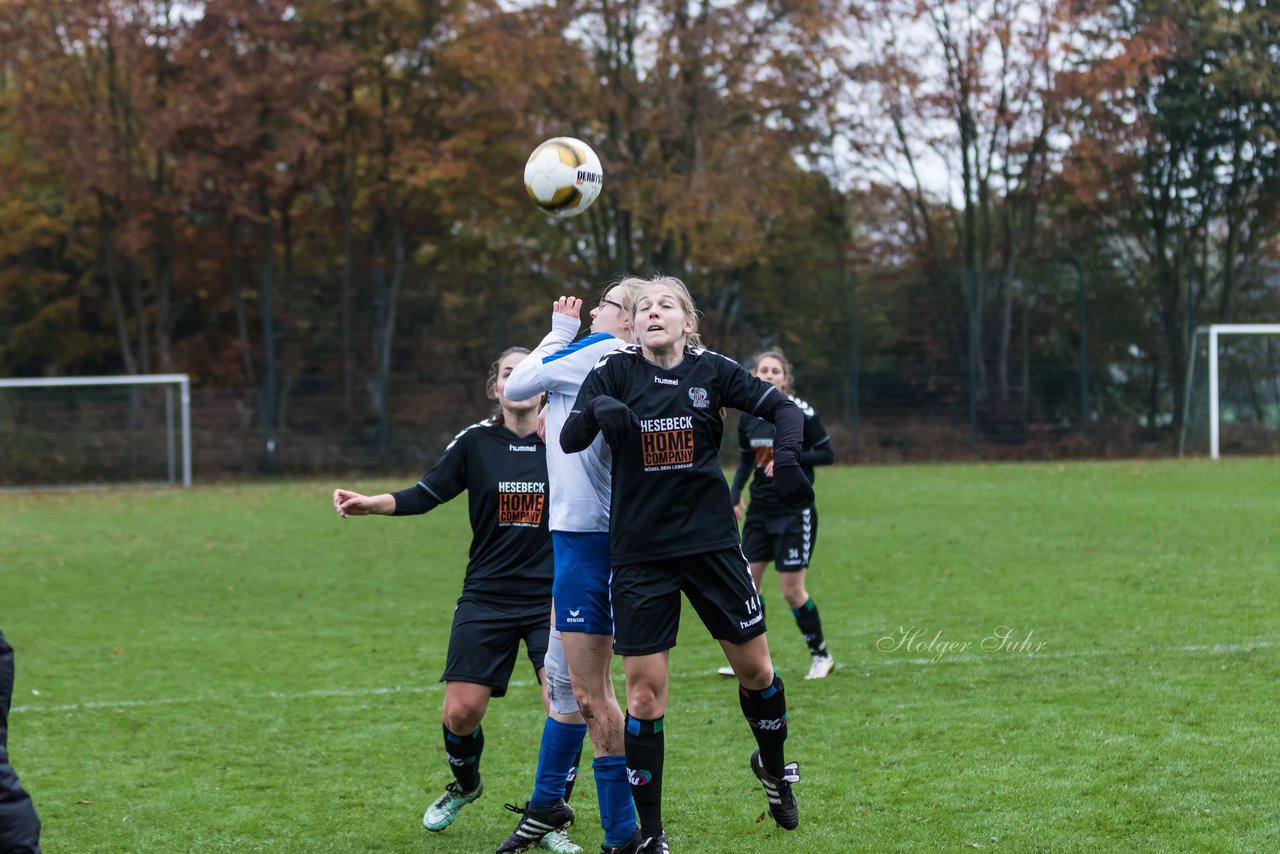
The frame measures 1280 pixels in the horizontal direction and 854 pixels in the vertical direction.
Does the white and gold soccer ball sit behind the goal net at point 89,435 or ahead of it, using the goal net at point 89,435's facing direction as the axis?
ahead

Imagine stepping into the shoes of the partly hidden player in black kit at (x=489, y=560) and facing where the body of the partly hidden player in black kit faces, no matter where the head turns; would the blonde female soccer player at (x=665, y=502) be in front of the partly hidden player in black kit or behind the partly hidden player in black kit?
in front

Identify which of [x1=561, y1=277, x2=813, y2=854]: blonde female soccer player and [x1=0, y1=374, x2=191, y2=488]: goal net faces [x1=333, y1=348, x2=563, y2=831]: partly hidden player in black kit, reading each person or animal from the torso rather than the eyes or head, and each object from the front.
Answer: the goal net

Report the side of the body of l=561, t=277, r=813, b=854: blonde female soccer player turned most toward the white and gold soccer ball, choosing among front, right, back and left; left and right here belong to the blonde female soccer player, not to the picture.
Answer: right

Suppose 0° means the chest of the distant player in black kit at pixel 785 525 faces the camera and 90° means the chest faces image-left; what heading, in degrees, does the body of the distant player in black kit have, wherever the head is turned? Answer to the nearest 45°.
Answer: approximately 45°

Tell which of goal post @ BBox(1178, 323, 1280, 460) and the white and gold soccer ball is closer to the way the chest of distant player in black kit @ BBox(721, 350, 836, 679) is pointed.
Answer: the white and gold soccer ball

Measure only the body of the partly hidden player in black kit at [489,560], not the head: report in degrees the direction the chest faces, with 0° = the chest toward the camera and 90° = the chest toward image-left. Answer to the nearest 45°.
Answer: approximately 0°

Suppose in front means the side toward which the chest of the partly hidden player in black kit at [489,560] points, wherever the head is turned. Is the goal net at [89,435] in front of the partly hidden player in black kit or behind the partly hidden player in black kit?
behind
